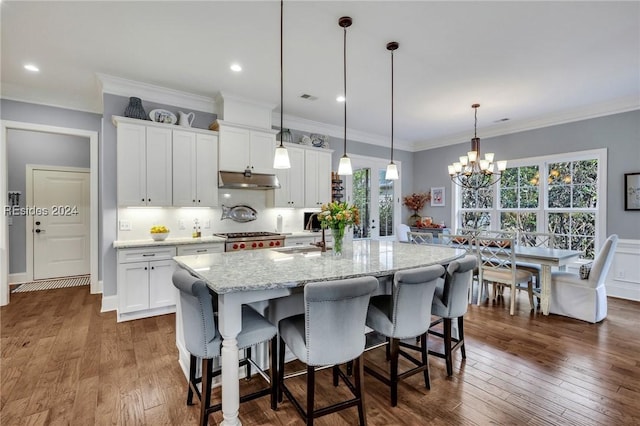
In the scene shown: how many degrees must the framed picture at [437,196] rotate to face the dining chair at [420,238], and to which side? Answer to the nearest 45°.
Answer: approximately 45° to its left

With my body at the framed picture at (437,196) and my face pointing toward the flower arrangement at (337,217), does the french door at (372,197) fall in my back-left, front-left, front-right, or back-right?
front-right

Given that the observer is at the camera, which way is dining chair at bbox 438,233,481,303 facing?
facing away from the viewer and to the right of the viewer

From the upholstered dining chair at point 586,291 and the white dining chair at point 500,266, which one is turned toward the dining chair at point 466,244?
the upholstered dining chair

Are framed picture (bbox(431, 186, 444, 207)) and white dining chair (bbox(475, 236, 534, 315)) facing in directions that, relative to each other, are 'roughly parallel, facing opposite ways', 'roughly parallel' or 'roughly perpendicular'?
roughly parallel, facing opposite ways

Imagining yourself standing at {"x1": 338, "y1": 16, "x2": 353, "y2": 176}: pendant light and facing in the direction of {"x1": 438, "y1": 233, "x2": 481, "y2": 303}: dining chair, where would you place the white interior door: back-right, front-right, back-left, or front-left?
back-left

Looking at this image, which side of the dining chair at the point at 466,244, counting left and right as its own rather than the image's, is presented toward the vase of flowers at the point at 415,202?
left

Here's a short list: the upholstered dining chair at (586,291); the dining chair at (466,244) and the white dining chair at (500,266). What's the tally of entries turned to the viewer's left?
1

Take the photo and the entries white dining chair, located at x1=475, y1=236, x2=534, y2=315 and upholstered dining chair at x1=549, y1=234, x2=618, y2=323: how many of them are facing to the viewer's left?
1

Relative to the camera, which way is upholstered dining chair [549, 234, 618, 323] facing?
to the viewer's left

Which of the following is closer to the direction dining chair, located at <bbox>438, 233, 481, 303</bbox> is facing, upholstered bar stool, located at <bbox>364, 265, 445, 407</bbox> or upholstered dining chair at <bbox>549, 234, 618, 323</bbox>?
the upholstered dining chair

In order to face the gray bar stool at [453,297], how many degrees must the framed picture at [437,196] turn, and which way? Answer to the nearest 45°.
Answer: approximately 45° to its left

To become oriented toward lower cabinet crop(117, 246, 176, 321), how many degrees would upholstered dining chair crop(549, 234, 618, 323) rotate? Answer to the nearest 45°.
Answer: approximately 45° to its left

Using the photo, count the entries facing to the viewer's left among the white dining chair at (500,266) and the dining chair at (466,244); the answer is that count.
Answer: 0
